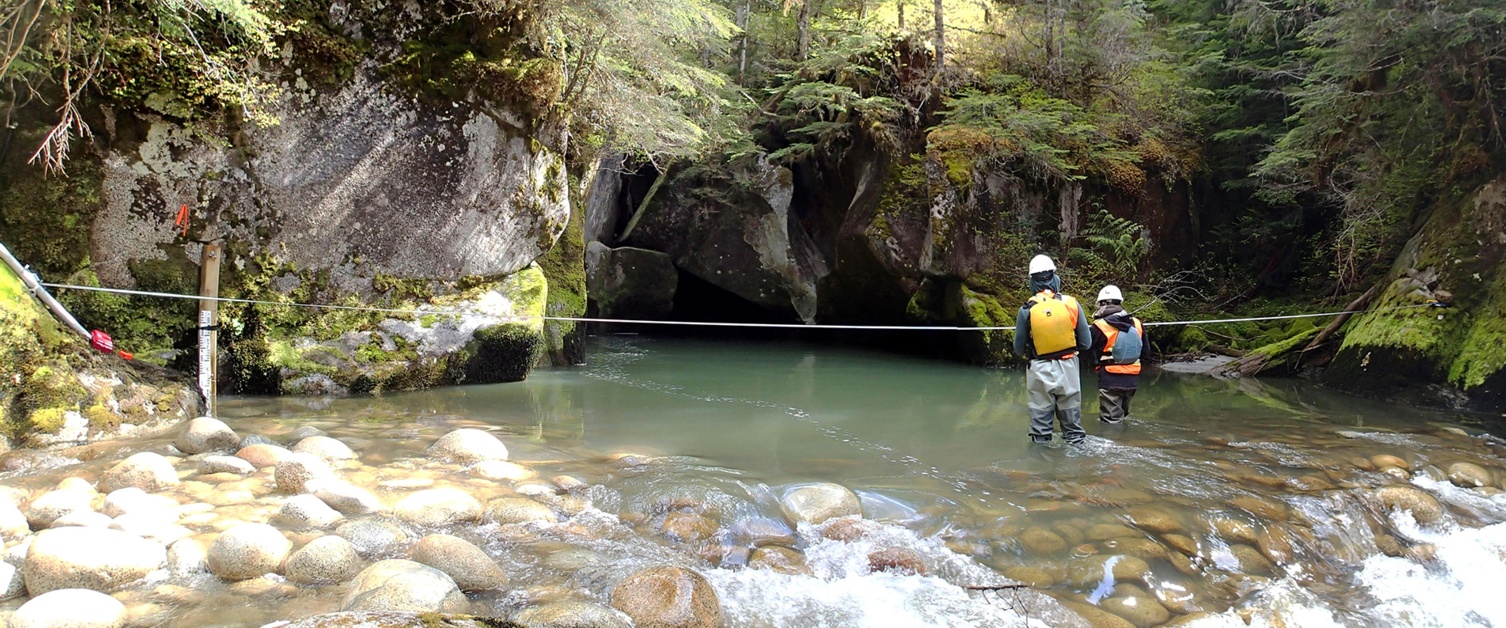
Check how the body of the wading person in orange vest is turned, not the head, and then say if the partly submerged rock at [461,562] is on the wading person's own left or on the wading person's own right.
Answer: on the wading person's own left

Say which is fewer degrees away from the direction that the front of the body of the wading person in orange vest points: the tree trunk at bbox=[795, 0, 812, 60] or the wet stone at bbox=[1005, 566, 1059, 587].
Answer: the tree trunk

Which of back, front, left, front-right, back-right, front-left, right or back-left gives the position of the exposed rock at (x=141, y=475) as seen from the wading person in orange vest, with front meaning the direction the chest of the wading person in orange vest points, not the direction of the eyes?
left

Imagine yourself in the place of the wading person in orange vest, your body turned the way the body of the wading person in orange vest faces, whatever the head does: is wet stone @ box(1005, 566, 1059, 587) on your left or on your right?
on your left

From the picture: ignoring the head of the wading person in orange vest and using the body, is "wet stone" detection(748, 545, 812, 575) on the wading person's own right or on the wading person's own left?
on the wading person's own left

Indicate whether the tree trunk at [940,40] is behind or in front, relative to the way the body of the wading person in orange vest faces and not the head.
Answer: in front

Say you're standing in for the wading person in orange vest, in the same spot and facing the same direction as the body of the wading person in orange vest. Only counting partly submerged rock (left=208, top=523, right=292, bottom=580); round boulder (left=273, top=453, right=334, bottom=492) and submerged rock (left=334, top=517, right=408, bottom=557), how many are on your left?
3

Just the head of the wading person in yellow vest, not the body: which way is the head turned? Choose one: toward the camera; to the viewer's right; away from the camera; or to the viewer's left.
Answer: away from the camera

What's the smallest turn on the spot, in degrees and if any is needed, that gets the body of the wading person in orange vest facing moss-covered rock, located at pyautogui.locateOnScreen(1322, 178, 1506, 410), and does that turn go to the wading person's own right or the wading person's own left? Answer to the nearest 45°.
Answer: approximately 90° to the wading person's own right

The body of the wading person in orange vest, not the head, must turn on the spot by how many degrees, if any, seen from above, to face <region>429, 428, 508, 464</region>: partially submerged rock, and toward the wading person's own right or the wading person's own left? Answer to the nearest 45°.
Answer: approximately 90° to the wading person's own left

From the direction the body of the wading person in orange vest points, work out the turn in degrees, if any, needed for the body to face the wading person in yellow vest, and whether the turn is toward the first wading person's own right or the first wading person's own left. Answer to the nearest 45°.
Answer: approximately 90° to the first wading person's own left

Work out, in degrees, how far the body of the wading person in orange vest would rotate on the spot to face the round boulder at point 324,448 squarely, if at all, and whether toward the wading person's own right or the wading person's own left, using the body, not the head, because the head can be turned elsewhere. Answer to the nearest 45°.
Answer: approximately 90° to the wading person's own left

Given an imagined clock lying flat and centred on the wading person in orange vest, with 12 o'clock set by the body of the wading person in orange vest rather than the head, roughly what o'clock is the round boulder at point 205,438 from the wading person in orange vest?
The round boulder is roughly at 9 o'clock from the wading person in orange vest.

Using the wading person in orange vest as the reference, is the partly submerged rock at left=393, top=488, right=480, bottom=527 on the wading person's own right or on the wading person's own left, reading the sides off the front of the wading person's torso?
on the wading person's own left

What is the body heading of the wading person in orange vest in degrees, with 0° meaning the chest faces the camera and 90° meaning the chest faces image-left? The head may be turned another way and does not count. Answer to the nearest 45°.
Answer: approximately 135°
